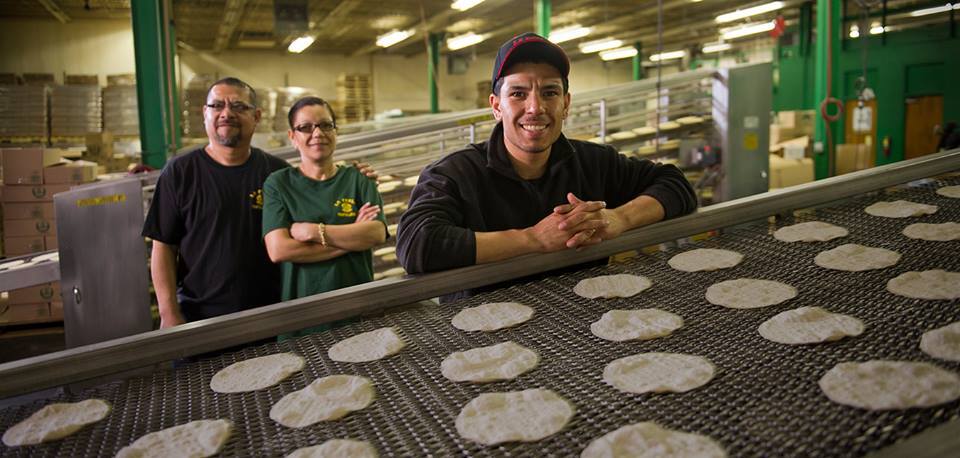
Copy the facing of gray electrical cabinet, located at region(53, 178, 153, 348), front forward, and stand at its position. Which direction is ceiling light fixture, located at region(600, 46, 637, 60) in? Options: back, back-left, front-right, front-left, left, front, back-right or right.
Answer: back-left

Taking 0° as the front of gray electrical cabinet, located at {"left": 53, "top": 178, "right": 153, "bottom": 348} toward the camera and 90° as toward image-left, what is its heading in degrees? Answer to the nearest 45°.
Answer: approximately 0°

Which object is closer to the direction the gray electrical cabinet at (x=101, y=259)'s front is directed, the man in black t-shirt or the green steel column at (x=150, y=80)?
the man in black t-shirt

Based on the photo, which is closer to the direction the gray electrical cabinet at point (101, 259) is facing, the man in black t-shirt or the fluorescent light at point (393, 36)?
the man in black t-shirt

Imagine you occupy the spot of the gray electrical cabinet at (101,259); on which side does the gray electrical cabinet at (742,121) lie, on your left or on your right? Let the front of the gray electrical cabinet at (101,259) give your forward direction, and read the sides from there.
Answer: on your left

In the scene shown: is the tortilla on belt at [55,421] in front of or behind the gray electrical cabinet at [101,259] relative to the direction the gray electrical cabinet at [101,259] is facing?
in front

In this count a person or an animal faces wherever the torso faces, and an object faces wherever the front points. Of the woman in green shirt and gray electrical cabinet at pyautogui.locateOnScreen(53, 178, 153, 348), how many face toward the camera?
2

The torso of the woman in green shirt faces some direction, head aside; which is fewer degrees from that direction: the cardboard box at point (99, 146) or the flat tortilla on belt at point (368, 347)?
the flat tortilla on belt

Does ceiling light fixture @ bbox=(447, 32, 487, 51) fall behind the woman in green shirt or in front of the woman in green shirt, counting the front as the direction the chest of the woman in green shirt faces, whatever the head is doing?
behind

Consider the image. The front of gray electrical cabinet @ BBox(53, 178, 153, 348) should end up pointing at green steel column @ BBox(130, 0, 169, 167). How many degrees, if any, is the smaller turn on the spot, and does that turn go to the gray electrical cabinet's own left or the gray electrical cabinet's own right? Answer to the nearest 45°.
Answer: approximately 180°

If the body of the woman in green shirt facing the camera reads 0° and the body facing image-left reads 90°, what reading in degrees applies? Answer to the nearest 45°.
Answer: approximately 0°

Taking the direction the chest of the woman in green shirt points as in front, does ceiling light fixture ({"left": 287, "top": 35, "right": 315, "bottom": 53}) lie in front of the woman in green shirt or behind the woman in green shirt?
behind
